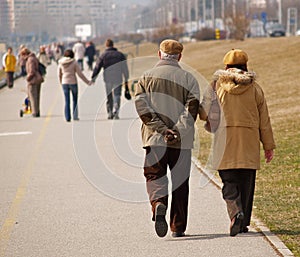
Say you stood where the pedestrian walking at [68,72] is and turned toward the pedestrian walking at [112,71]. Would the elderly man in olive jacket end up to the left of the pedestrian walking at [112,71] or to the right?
right

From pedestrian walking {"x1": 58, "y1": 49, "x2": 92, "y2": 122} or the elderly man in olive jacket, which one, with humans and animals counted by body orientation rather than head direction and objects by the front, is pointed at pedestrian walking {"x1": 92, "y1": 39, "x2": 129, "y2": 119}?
the elderly man in olive jacket

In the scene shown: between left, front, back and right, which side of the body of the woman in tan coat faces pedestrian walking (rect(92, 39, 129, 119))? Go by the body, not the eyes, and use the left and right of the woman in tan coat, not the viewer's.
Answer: front

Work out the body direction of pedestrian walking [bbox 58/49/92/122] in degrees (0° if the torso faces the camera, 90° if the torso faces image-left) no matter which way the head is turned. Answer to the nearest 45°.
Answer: approximately 180°

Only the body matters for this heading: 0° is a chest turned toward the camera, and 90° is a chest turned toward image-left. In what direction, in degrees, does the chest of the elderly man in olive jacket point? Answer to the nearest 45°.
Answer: approximately 180°

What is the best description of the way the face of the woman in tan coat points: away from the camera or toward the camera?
away from the camera

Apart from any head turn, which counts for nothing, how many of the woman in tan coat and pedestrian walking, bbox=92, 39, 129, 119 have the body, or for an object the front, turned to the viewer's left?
0

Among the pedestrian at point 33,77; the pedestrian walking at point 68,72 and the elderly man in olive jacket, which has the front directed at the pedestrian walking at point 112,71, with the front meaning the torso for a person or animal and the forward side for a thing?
the elderly man in olive jacket

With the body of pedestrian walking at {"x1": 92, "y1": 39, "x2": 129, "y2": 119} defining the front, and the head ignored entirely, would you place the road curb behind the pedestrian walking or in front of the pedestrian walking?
behind

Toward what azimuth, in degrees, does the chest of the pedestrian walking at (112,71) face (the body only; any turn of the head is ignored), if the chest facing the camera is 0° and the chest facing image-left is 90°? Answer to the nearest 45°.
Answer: approximately 180°
